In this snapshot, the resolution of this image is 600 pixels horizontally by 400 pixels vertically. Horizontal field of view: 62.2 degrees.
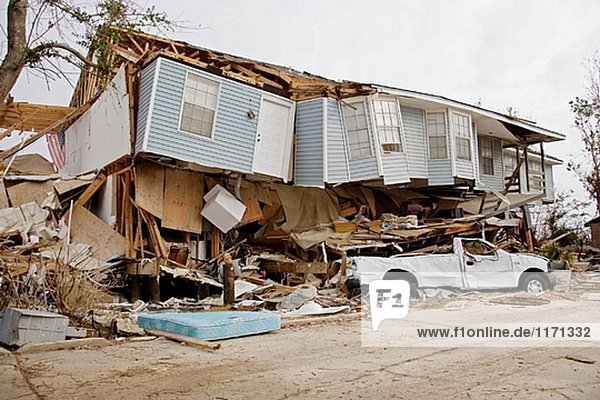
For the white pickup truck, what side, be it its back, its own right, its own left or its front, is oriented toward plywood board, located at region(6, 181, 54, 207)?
back

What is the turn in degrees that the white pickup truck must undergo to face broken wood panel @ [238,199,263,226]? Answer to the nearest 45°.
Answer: approximately 180°

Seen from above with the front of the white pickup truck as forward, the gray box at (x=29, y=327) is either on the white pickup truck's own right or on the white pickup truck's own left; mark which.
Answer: on the white pickup truck's own right

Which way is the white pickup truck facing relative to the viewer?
to the viewer's right

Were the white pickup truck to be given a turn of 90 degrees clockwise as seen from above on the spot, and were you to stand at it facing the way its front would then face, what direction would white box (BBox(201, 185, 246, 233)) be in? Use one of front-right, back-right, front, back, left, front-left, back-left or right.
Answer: right

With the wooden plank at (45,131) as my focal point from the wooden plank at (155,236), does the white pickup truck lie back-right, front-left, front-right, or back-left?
back-right

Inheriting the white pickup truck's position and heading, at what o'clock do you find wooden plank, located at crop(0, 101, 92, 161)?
The wooden plank is roughly at 6 o'clock from the white pickup truck.

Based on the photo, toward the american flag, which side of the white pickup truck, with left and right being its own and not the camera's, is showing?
back

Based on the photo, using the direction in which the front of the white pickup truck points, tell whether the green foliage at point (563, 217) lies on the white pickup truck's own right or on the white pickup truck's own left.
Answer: on the white pickup truck's own left

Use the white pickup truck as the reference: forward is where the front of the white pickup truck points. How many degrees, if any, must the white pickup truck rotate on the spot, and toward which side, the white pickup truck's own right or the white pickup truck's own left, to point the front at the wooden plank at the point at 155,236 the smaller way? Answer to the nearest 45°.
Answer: approximately 180°

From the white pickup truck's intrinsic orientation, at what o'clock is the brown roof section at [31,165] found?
The brown roof section is roughly at 6 o'clock from the white pickup truck.

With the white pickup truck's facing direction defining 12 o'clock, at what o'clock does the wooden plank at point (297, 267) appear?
The wooden plank is roughly at 6 o'clock from the white pickup truck.

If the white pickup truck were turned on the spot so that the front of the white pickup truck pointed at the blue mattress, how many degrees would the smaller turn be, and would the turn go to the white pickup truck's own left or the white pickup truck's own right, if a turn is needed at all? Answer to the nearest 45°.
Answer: approximately 135° to the white pickup truck's own right

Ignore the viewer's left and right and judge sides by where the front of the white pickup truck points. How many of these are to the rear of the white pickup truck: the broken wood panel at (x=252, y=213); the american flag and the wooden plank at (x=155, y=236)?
3
